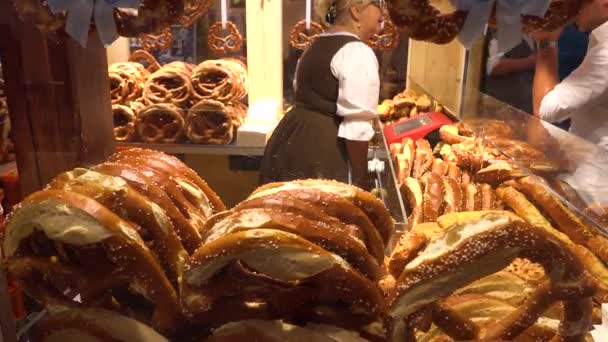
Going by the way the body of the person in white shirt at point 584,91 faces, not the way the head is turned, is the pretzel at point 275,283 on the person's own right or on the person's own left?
on the person's own left

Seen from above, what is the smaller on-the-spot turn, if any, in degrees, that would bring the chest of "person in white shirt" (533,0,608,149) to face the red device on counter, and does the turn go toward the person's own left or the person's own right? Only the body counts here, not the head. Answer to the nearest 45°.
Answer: approximately 45° to the person's own right

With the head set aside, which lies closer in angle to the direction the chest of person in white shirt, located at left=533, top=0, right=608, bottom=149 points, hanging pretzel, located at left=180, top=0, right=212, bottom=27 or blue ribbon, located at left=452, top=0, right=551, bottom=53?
the hanging pretzel

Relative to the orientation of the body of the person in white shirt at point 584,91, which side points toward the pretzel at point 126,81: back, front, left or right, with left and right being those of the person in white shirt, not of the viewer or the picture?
front

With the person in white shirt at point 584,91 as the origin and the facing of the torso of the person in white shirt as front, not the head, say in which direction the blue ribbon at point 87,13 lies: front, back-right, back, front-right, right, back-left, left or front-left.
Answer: front-left

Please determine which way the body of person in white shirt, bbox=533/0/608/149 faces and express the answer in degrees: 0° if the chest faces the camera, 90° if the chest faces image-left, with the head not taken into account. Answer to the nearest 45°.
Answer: approximately 90°

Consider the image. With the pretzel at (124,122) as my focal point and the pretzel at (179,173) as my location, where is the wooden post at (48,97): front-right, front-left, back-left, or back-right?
front-left

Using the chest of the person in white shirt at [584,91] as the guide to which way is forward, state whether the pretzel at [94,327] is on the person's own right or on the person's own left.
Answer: on the person's own left

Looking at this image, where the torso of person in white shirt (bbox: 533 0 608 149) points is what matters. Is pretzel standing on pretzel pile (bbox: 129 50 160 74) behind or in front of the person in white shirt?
in front

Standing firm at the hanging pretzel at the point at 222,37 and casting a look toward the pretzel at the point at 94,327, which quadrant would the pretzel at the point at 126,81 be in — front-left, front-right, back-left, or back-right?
front-right
